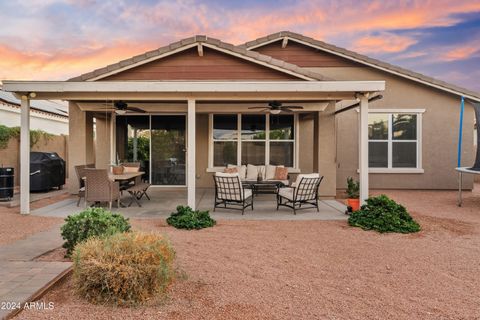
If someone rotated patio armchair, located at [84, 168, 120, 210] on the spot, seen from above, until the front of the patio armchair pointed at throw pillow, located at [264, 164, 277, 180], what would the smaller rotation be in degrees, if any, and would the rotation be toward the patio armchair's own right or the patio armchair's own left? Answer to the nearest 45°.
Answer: approximately 45° to the patio armchair's own right

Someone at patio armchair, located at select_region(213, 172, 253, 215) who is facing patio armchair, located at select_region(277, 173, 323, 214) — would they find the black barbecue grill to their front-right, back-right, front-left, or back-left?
back-left

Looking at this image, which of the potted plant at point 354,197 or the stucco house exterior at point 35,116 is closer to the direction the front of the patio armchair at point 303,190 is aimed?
the stucco house exterior

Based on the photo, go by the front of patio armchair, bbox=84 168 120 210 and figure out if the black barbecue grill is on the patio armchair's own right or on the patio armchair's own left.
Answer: on the patio armchair's own left

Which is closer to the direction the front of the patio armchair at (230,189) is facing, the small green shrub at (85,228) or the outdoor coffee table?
the outdoor coffee table

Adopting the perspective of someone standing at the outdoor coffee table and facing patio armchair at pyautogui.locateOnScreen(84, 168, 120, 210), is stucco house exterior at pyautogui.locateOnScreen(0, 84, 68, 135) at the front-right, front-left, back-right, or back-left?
front-right

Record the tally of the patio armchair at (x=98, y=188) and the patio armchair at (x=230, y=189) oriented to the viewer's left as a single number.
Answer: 0

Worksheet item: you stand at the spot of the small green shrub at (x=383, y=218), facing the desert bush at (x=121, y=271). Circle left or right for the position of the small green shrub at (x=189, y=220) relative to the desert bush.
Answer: right
